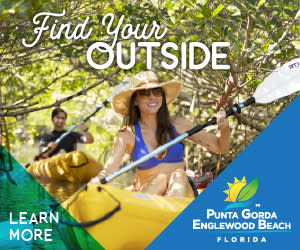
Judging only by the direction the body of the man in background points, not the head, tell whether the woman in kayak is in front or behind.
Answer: in front

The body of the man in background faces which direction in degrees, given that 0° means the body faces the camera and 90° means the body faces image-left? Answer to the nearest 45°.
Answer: approximately 0°

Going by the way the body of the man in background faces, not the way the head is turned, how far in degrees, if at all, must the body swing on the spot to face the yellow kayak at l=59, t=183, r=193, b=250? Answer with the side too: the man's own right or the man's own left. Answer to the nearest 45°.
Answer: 0° — they already face it
